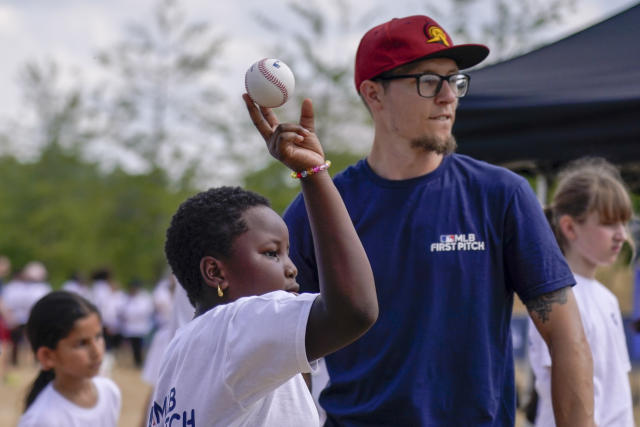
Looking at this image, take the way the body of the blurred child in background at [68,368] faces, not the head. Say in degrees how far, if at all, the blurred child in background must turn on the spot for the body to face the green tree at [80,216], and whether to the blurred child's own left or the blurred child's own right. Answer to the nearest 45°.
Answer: approximately 135° to the blurred child's own left

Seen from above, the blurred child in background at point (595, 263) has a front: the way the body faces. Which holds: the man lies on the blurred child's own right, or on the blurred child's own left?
on the blurred child's own right

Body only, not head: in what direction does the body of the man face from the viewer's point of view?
toward the camera

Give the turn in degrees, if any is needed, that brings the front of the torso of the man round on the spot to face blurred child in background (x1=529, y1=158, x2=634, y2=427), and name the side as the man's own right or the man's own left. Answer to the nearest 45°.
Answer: approximately 135° to the man's own left

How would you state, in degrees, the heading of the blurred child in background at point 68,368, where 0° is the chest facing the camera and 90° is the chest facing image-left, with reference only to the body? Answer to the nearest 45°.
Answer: approximately 315°

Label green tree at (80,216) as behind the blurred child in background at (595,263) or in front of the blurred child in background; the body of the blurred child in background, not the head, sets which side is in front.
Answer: behind

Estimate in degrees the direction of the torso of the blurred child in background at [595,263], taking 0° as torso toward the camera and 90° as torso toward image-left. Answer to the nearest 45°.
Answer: approximately 315°

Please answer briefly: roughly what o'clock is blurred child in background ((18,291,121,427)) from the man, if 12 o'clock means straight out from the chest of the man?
The blurred child in background is roughly at 4 o'clock from the man.

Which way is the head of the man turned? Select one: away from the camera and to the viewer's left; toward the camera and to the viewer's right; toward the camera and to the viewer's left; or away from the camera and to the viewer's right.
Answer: toward the camera and to the viewer's right

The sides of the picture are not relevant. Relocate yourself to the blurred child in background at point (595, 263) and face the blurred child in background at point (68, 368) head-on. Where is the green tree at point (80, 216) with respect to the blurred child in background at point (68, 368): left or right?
right

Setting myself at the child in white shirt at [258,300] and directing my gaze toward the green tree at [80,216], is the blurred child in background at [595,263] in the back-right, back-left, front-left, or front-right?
front-right

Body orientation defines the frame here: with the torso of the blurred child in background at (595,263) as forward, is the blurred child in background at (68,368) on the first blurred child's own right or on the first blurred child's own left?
on the first blurred child's own right

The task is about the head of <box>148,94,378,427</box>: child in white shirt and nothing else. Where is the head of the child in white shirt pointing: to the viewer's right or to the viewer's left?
to the viewer's right

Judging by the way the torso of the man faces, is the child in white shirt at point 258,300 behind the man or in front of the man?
in front
